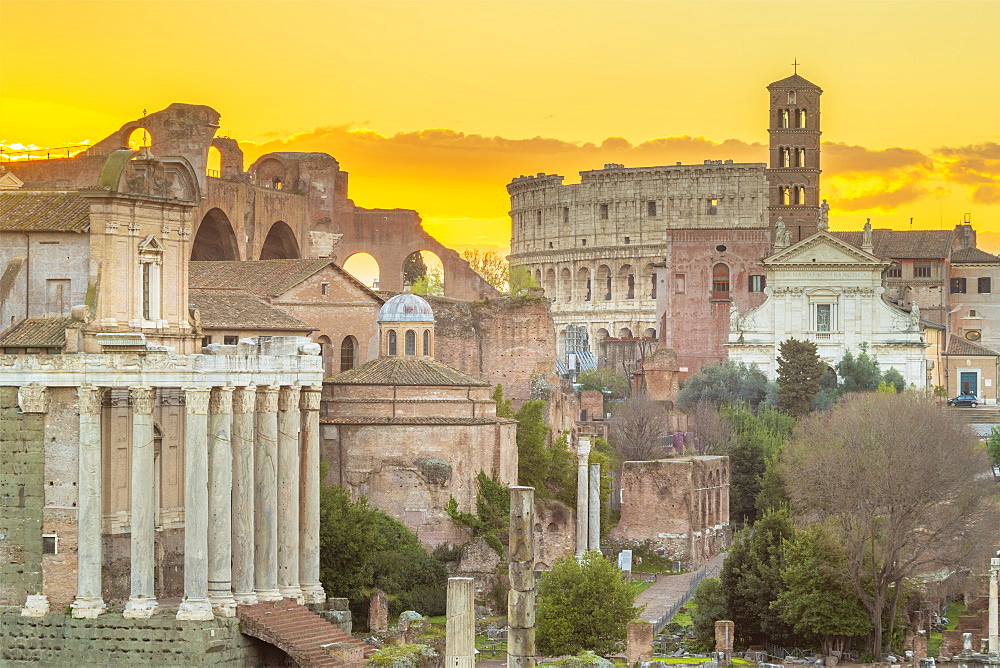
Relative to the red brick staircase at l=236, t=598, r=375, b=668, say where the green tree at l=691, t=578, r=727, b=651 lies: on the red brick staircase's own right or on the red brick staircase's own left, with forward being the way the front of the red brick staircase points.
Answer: on the red brick staircase's own left

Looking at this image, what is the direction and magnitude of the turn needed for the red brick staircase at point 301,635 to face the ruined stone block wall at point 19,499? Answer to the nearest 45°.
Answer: approximately 135° to its right

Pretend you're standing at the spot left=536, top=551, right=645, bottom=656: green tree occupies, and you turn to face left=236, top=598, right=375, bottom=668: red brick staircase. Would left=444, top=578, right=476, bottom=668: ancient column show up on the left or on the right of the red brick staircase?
left

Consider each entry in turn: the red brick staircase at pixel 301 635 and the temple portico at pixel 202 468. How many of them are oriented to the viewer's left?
0

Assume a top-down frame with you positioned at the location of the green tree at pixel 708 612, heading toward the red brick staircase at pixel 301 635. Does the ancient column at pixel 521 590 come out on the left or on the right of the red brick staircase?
left

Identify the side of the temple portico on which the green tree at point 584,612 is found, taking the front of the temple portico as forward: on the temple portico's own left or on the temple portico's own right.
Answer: on the temple portico's own left

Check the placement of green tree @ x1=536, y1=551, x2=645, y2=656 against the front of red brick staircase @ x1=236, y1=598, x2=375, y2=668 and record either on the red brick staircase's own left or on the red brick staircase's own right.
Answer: on the red brick staircase's own left

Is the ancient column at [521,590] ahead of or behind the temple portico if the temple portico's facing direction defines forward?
ahead

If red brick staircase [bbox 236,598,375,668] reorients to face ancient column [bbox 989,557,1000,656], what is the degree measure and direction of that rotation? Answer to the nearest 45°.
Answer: approximately 45° to its left

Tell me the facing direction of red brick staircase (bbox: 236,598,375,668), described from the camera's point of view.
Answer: facing the viewer and to the right of the viewer
